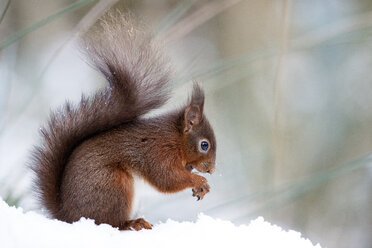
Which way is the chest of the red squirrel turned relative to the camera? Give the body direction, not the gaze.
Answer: to the viewer's right

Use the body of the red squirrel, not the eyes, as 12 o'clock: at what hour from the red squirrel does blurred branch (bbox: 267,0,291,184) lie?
The blurred branch is roughly at 11 o'clock from the red squirrel.
